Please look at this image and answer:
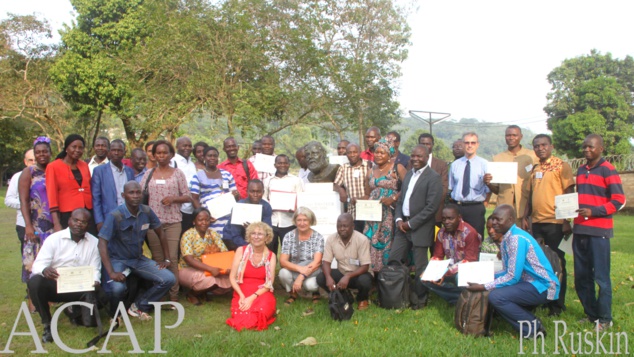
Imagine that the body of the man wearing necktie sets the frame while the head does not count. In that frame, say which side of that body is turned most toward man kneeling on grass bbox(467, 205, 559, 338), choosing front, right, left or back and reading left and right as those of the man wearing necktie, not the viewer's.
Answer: front

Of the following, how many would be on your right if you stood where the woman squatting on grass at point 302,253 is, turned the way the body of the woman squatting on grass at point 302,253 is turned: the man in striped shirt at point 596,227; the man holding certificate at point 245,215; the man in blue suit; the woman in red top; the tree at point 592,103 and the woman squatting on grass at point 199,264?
4

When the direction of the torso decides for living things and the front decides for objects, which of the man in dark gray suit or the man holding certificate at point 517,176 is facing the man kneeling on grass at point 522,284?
the man holding certificate

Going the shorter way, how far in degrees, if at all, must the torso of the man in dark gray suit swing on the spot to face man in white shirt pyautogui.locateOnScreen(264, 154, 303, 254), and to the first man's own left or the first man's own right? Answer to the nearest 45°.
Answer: approximately 45° to the first man's own right
